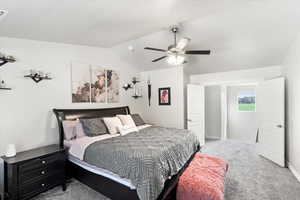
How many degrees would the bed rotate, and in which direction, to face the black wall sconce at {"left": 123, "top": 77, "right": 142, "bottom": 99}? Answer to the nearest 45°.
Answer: approximately 135° to its left

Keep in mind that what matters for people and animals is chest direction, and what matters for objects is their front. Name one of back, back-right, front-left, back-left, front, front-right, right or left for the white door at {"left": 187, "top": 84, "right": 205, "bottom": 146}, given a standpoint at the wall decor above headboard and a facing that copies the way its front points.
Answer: front-left

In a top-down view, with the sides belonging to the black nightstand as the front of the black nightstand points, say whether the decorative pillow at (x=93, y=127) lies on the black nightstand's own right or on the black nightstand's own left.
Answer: on the black nightstand's own left

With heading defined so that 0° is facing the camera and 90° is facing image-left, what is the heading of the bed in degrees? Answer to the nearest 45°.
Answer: approximately 315°

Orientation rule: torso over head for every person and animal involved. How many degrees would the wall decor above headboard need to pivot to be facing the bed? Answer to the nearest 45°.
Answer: approximately 45° to its right

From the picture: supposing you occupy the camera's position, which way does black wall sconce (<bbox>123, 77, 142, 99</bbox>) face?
facing the viewer and to the right of the viewer

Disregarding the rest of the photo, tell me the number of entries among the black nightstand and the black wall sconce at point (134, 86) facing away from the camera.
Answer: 0

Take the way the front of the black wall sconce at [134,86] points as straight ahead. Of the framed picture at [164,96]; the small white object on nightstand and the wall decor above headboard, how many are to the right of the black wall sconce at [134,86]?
2

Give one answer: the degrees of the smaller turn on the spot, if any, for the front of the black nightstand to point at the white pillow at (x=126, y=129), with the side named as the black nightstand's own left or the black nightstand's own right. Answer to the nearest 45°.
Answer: approximately 45° to the black nightstand's own left

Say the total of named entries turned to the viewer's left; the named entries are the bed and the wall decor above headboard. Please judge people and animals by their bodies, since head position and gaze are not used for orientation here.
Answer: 0

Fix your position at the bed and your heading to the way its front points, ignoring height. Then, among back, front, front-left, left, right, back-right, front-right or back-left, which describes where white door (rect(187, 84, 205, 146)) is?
left
